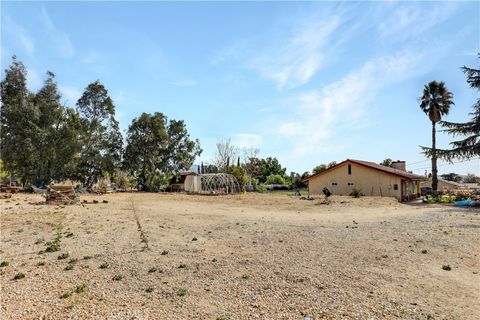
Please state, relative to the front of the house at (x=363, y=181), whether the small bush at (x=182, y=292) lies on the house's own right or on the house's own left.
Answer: on the house's own right

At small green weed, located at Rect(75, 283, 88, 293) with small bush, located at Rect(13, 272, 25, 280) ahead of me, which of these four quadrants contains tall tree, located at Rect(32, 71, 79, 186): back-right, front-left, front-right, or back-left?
front-right

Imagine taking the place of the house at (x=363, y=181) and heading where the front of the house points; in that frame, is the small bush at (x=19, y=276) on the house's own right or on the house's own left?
on the house's own right

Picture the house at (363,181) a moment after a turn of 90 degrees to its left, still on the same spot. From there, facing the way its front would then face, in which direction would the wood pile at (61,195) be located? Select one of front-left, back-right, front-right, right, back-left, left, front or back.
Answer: back-left

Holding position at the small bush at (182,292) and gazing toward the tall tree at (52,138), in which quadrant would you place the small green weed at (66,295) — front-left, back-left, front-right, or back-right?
front-left

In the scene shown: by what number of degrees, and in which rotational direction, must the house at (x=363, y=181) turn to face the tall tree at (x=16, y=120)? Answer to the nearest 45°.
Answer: approximately 135° to its right

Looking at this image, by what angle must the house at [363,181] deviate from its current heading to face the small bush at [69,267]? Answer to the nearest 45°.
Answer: approximately 90° to its right

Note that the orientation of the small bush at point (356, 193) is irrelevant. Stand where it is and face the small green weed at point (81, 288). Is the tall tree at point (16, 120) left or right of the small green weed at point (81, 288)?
right

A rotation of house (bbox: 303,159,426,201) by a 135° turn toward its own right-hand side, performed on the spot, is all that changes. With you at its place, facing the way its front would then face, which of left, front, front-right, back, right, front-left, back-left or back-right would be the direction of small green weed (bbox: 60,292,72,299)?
front-left
